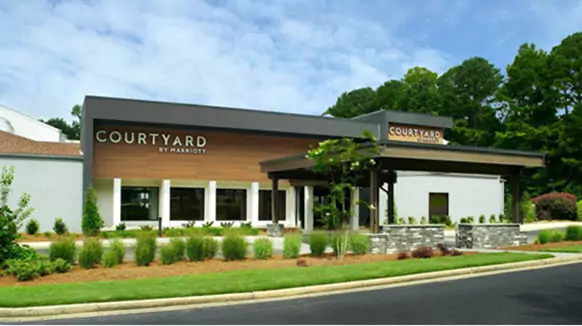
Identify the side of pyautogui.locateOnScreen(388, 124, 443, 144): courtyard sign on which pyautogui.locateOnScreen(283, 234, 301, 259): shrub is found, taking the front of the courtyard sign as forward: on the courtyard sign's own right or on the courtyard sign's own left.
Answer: on the courtyard sign's own right

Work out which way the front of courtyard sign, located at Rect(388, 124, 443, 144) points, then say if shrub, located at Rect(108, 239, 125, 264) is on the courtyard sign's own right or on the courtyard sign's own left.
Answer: on the courtyard sign's own right

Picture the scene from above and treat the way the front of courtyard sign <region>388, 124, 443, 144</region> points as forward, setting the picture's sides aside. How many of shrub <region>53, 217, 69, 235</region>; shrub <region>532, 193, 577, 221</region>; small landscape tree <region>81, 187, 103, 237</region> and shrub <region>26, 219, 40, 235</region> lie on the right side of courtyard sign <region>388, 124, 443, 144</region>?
3

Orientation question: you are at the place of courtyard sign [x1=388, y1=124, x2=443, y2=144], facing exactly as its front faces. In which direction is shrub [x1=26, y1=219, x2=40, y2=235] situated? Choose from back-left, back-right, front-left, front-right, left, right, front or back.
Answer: right

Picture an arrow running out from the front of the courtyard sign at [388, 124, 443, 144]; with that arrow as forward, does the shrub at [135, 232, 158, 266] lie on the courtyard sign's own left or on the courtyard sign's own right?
on the courtyard sign's own right

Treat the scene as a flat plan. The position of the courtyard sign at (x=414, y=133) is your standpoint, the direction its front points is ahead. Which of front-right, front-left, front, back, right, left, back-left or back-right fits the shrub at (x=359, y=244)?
front-right

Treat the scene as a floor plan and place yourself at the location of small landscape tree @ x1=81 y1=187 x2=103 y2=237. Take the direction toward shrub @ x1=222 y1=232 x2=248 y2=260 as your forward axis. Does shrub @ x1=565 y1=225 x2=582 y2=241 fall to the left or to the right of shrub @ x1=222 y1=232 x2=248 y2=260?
left

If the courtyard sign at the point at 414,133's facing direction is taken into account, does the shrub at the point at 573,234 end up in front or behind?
in front

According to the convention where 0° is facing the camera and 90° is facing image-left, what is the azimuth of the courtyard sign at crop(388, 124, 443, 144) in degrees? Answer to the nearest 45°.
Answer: approximately 315°

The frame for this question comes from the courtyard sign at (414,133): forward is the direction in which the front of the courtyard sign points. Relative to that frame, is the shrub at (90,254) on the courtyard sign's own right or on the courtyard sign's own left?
on the courtyard sign's own right

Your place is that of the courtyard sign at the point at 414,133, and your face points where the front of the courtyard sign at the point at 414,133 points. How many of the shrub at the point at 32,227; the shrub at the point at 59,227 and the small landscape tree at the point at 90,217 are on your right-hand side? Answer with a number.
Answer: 3
